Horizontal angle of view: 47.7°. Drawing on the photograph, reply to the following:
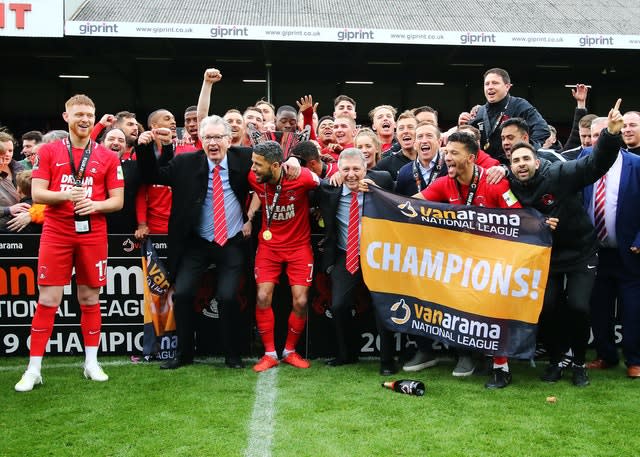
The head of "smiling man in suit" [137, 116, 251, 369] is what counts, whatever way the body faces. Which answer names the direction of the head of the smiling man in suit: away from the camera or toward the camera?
toward the camera

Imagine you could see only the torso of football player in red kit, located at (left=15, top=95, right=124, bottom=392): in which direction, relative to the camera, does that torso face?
toward the camera

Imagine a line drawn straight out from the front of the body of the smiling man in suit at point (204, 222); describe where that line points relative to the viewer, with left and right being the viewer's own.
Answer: facing the viewer

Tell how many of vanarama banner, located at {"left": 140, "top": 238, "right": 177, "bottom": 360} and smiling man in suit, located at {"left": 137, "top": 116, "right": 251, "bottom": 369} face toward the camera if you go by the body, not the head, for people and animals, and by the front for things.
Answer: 2

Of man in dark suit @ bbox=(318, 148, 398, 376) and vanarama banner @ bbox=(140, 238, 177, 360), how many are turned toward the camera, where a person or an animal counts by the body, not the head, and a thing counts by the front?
2

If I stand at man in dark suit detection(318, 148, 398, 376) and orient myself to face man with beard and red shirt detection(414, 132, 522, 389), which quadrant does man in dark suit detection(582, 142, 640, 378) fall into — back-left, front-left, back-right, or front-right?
front-left

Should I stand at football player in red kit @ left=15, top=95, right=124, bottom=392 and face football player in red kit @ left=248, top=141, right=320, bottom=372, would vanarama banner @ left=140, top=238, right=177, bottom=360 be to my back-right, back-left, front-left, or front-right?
front-left

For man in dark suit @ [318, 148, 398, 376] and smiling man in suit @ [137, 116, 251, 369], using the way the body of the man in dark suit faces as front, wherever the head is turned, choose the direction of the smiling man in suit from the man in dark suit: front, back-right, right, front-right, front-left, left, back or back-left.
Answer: right

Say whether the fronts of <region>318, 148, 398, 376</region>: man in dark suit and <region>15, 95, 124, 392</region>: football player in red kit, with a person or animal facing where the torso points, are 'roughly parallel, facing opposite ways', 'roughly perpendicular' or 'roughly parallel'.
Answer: roughly parallel

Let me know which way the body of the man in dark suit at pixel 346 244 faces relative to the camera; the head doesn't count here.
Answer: toward the camera

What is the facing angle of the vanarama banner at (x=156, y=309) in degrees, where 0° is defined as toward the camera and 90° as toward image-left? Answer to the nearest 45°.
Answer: approximately 0°

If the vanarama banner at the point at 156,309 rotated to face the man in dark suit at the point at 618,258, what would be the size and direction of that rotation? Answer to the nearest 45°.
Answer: approximately 90° to its left

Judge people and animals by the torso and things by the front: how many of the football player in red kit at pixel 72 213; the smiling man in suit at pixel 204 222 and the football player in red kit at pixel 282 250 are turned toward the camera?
3

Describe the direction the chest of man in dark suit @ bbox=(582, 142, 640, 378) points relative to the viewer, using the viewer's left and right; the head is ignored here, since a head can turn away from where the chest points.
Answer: facing the viewer and to the left of the viewer
